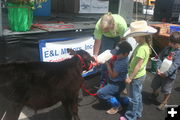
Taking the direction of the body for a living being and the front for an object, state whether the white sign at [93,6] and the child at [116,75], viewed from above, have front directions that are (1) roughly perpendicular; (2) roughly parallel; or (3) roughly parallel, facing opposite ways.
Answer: roughly perpendicular

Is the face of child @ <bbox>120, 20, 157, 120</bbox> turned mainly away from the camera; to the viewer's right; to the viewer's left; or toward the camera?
to the viewer's left

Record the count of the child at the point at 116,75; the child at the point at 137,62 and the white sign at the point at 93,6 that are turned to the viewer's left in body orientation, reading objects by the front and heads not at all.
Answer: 2

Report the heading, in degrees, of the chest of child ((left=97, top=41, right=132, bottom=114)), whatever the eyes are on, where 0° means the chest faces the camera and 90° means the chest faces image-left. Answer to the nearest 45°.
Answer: approximately 90°

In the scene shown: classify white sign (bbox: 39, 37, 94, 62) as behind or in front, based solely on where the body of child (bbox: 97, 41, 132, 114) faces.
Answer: in front

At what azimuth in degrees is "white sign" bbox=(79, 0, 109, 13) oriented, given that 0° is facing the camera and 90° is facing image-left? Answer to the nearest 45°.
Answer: approximately 0°

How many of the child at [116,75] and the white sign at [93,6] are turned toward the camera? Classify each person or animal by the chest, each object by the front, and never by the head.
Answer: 1

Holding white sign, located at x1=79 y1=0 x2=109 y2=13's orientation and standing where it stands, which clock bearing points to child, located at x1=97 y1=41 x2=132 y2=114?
The child is roughly at 12 o'clock from the white sign.

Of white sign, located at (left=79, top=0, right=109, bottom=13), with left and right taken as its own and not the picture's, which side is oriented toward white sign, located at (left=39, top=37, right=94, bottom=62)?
front

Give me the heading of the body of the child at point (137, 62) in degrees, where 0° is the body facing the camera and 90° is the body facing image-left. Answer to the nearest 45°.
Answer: approximately 90°

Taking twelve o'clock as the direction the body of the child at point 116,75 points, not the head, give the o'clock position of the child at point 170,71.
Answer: the child at point 170,71 is roughly at 5 o'clock from the child at point 116,75.
